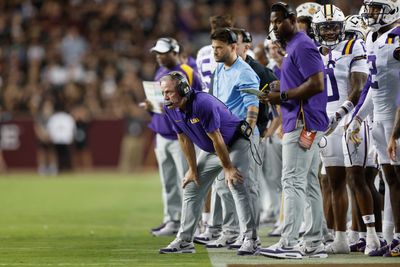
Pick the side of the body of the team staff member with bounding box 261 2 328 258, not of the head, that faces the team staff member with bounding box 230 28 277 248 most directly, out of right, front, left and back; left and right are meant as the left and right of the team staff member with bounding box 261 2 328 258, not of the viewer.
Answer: right

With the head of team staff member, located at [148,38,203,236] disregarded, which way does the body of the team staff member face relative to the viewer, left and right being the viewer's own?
facing to the left of the viewer

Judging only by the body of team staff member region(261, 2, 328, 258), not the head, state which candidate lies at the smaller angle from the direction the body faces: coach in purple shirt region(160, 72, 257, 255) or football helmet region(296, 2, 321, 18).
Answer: the coach in purple shirt

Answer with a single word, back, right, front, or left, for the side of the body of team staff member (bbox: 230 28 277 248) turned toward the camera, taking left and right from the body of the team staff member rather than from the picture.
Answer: left

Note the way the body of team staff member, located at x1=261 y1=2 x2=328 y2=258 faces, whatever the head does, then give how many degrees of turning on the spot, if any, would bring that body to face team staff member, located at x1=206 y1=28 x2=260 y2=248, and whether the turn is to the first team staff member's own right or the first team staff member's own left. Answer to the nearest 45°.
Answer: approximately 45° to the first team staff member's own right
